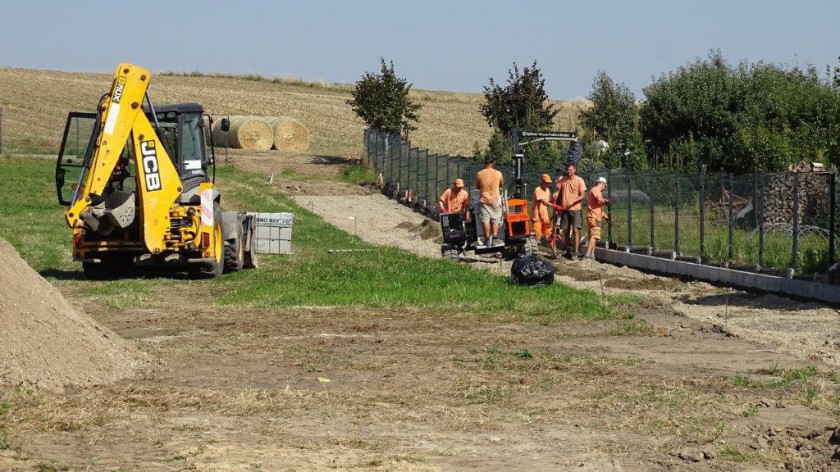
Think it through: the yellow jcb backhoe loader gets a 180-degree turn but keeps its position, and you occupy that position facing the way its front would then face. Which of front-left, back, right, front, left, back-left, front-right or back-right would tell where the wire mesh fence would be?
back-left

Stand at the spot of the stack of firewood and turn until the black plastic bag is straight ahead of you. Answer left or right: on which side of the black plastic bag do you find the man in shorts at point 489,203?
right

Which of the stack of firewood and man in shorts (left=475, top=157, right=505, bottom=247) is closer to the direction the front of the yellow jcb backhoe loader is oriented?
the man in shorts

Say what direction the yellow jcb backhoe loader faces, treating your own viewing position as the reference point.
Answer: facing away from the viewer and to the right of the viewer

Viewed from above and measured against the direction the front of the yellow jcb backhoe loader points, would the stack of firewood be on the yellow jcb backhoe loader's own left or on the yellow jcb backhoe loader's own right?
on the yellow jcb backhoe loader's own right

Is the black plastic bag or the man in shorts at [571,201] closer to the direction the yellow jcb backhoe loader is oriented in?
the man in shorts

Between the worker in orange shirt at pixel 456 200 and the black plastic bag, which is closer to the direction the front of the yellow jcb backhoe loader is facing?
the worker in orange shirt
